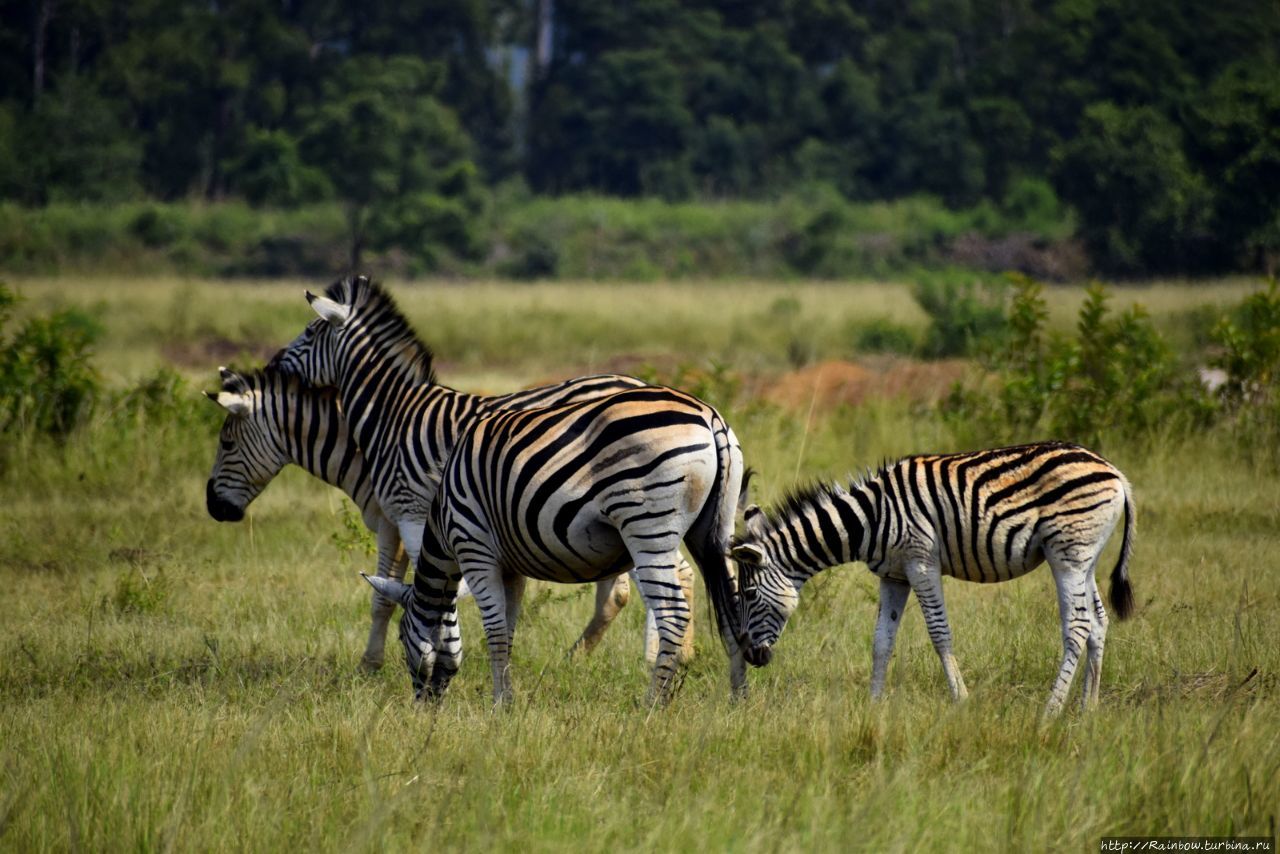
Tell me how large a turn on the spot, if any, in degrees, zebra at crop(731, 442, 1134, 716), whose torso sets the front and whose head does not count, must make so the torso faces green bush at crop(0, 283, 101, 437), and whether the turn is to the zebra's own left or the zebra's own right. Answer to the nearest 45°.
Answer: approximately 45° to the zebra's own right

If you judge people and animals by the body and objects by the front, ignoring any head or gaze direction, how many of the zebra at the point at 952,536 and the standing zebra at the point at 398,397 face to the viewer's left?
2

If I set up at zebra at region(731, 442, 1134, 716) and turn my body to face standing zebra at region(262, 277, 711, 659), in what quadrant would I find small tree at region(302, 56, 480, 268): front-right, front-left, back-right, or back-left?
front-right

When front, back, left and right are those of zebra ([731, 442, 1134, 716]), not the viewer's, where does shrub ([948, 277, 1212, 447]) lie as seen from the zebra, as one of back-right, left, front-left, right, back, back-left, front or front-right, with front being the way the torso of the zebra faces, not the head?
right

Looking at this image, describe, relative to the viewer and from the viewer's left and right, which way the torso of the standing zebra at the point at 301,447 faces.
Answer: facing to the left of the viewer

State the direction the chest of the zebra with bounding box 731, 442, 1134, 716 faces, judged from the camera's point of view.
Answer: to the viewer's left

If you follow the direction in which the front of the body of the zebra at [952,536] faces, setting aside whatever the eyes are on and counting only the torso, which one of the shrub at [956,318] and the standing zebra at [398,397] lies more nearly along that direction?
the standing zebra

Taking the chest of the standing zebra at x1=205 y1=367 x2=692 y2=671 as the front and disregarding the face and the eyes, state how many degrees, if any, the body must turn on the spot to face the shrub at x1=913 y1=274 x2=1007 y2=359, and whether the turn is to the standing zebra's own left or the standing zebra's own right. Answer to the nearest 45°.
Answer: approximately 135° to the standing zebra's own right

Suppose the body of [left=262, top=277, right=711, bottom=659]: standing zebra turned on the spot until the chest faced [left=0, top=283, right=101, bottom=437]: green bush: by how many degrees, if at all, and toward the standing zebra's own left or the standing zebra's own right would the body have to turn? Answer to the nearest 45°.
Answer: approximately 45° to the standing zebra's own right

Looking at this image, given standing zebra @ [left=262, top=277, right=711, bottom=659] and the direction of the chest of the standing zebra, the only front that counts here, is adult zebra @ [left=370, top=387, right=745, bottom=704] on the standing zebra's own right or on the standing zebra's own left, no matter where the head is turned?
on the standing zebra's own left

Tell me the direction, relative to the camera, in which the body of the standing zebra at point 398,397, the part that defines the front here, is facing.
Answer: to the viewer's left

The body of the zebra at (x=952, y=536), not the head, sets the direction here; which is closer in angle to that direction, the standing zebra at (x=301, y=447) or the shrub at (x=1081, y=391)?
the standing zebra

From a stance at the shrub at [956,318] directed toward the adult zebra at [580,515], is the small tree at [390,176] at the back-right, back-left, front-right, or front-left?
back-right

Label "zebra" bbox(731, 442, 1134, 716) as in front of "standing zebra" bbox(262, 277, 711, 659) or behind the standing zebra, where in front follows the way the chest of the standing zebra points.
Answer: behind
